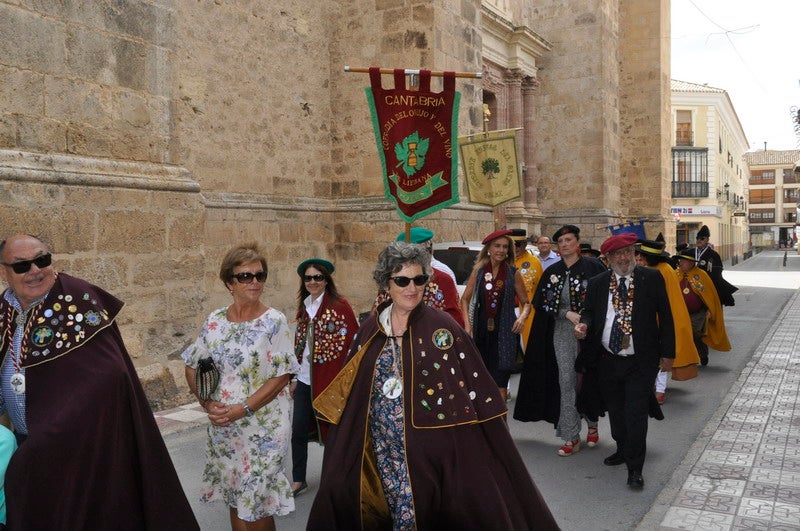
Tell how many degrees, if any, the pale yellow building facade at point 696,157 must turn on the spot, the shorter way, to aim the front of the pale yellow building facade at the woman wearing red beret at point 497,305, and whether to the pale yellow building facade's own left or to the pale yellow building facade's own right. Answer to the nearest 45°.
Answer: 0° — it already faces them

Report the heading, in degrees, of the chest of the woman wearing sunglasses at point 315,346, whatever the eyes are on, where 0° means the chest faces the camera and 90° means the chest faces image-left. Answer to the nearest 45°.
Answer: approximately 45°

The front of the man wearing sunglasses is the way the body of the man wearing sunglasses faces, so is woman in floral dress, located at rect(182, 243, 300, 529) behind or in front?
behind

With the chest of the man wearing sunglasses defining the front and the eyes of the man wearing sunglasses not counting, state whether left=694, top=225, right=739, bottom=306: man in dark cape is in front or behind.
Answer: behind

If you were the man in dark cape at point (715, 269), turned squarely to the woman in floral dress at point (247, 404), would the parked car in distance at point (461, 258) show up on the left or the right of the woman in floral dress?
right

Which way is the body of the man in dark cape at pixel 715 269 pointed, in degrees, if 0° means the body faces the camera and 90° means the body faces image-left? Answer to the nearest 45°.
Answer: approximately 45°
